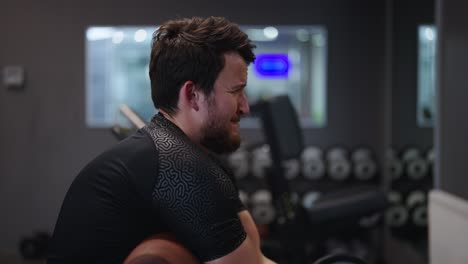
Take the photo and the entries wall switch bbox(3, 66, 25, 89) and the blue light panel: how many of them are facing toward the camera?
2

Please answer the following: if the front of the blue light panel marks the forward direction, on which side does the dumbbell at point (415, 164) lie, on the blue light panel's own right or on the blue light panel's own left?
on the blue light panel's own left

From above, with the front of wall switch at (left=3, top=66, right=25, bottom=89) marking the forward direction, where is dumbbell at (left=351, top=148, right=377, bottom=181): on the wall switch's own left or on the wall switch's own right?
on the wall switch's own left

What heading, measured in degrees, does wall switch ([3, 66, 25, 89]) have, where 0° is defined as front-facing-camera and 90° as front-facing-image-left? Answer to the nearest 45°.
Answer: approximately 0°

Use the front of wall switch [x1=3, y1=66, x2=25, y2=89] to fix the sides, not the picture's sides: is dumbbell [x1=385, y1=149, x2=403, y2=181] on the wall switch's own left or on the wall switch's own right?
on the wall switch's own left

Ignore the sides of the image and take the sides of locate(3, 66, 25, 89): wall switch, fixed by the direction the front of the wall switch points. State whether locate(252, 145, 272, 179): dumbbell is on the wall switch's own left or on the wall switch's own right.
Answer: on the wall switch's own left
